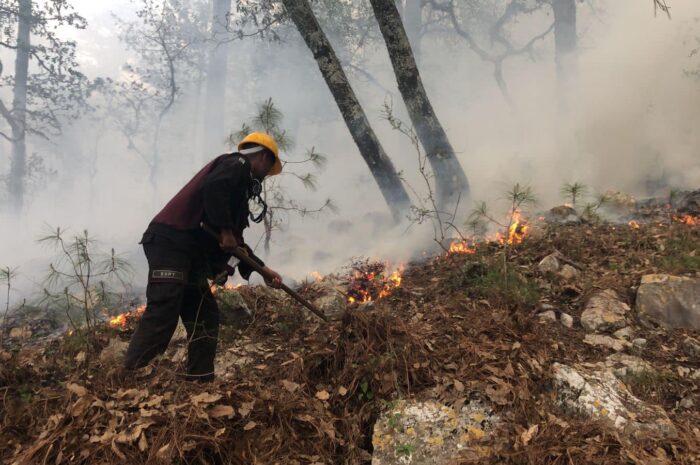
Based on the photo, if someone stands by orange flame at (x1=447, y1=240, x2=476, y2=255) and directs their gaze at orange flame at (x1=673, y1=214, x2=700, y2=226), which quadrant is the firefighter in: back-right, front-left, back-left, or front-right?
back-right

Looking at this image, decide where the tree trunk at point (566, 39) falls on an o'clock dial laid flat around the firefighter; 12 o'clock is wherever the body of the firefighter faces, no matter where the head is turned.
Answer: The tree trunk is roughly at 11 o'clock from the firefighter.

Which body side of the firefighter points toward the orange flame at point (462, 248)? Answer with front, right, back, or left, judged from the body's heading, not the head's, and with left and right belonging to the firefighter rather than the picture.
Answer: front

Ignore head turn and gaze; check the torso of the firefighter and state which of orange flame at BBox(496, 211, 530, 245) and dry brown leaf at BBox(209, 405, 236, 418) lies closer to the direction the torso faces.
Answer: the orange flame

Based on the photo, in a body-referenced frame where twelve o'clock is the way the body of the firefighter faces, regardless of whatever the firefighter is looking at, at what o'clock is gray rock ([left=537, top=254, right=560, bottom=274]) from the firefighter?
The gray rock is roughly at 12 o'clock from the firefighter.

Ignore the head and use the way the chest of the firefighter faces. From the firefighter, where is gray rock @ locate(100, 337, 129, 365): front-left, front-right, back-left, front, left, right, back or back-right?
back-left

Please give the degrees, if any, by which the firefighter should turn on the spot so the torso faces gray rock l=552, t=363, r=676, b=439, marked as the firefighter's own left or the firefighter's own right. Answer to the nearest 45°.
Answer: approximately 45° to the firefighter's own right

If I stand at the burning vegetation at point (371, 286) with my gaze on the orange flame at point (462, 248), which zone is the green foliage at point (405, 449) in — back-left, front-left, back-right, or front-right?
back-right

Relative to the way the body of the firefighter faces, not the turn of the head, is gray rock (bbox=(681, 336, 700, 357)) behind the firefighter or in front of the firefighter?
in front

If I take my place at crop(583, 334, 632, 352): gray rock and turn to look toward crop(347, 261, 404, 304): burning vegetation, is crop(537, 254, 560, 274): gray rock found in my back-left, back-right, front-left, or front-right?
front-right

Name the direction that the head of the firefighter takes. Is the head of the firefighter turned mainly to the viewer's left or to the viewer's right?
to the viewer's right

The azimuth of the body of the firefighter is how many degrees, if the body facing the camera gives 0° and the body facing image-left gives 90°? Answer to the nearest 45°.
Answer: approximately 270°

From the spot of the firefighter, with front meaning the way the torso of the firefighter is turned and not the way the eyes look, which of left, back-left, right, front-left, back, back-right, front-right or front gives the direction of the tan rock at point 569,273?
front

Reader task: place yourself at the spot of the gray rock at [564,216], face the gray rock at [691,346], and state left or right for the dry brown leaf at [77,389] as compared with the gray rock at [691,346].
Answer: right

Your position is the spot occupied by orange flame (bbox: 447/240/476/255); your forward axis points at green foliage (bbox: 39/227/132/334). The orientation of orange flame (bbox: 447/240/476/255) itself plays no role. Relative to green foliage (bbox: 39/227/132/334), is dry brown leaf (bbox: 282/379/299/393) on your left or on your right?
left

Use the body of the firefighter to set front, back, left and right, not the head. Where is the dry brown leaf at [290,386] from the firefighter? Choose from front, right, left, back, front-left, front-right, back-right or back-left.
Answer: front-right

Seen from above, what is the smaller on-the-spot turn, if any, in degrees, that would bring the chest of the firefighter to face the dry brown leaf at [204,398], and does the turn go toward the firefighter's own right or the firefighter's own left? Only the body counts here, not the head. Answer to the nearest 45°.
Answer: approximately 90° to the firefighter's own right

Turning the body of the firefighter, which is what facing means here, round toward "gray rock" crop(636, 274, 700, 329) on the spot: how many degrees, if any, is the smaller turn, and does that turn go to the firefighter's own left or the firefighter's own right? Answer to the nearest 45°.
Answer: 0° — they already face it
